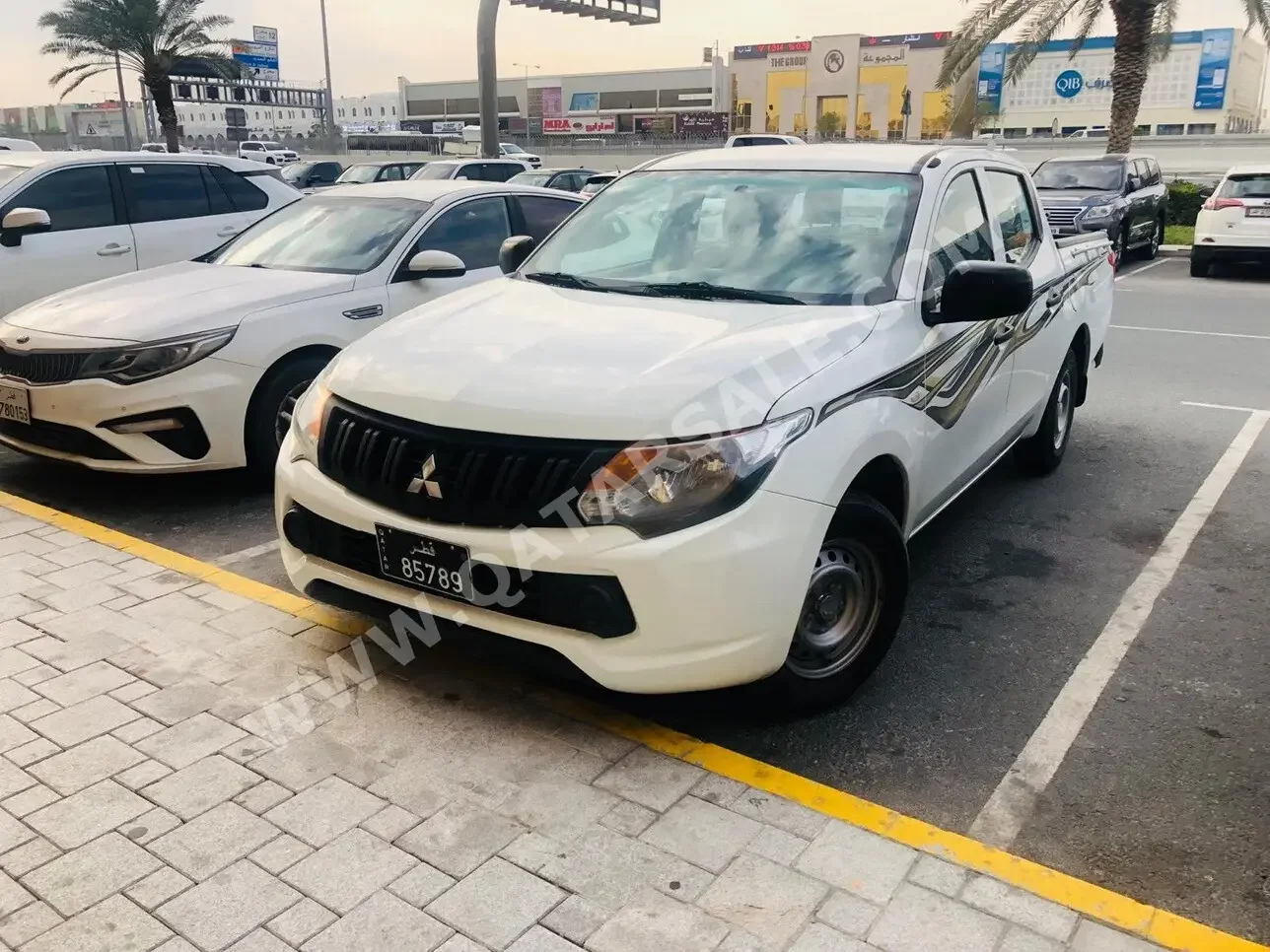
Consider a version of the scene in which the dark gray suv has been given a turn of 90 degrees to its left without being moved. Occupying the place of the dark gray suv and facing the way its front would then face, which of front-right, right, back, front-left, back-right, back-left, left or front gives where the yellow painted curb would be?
front-right

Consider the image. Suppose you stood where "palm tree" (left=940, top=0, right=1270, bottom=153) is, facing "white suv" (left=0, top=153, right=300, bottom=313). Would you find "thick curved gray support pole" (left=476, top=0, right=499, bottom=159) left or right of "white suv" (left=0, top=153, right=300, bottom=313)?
right

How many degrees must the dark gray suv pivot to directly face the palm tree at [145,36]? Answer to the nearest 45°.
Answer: approximately 45° to its right

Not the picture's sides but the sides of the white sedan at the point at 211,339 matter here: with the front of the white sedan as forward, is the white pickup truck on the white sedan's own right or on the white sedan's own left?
on the white sedan's own left

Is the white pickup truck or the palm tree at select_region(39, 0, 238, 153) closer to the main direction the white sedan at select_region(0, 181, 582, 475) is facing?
the white pickup truck

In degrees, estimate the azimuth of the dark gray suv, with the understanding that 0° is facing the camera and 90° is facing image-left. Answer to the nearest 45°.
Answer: approximately 45°

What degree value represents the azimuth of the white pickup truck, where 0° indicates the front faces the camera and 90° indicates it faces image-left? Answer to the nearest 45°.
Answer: approximately 45°

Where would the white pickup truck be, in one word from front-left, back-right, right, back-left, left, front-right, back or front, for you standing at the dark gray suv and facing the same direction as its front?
front-left

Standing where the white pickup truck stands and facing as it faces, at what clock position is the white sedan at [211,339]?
The white sedan is roughly at 3 o'clock from the white pickup truck.

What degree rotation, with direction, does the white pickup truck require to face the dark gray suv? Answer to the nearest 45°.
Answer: approximately 180°

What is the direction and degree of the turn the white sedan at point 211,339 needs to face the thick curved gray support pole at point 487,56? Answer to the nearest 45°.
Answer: approximately 135° to its right

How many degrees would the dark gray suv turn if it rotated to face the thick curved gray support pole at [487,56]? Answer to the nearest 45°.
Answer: approximately 45° to its right

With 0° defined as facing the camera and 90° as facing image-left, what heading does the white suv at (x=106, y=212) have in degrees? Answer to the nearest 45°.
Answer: approximately 45°
